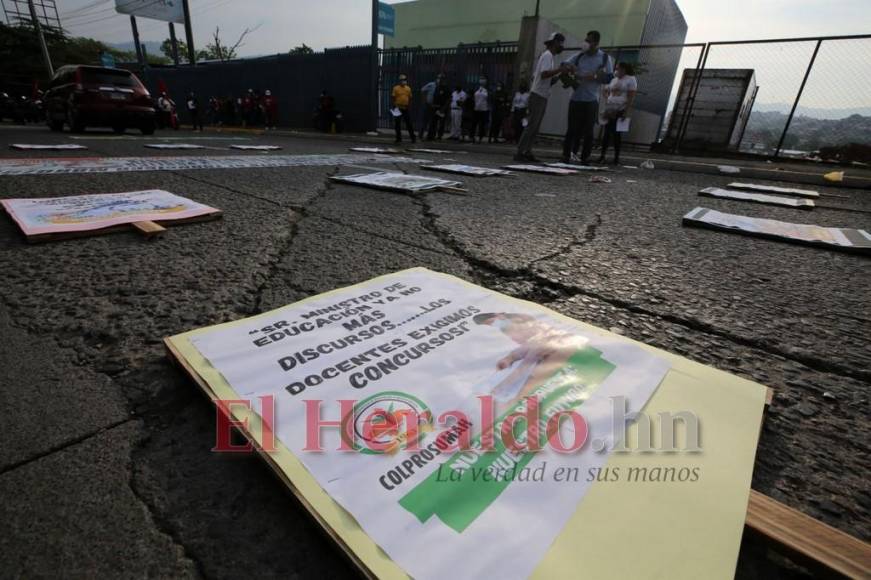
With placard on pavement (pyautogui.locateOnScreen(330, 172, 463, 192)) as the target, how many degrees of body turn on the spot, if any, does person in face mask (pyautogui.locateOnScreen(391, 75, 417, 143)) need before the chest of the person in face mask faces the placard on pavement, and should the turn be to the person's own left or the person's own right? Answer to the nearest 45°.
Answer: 0° — they already face it

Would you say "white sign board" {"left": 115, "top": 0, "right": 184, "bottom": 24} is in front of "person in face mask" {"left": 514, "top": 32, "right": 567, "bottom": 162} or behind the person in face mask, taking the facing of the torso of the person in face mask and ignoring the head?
behind

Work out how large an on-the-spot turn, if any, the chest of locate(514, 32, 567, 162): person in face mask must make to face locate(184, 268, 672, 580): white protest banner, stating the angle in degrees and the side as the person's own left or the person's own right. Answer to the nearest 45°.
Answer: approximately 90° to the person's own right

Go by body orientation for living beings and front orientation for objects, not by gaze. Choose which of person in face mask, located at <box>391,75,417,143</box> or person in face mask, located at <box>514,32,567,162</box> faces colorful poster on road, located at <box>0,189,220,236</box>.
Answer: person in face mask, located at <box>391,75,417,143</box>

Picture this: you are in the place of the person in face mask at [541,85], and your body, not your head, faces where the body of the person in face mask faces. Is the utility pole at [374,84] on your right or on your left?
on your left

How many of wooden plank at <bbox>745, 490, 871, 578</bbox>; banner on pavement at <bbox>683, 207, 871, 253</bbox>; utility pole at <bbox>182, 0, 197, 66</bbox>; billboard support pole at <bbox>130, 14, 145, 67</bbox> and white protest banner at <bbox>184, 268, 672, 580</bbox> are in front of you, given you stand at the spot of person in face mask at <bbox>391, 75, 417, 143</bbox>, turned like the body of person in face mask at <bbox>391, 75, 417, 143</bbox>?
3

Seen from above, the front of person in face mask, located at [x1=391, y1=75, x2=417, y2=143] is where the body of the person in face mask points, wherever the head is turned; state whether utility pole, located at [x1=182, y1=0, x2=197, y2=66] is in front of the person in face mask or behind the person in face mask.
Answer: behind

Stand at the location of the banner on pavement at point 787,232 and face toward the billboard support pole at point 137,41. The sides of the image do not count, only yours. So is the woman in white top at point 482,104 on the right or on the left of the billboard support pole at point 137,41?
right

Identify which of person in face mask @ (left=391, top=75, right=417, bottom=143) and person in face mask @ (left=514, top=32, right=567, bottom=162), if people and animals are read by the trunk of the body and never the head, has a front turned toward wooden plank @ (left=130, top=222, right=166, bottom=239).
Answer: person in face mask @ (left=391, top=75, right=417, bottom=143)

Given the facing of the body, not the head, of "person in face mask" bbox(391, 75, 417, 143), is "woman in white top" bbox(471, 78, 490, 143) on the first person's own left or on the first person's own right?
on the first person's own left

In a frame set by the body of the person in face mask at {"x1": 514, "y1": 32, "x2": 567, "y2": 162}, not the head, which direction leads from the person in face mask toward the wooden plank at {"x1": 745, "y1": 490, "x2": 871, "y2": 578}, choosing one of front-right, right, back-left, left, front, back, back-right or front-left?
right

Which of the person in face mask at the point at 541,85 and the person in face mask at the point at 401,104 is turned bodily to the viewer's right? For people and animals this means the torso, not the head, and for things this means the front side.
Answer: the person in face mask at the point at 541,85

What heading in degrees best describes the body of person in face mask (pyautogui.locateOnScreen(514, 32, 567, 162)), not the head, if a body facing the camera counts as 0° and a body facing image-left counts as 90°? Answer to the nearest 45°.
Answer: approximately 270°

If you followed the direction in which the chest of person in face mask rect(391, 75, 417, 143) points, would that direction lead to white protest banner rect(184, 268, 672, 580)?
yes

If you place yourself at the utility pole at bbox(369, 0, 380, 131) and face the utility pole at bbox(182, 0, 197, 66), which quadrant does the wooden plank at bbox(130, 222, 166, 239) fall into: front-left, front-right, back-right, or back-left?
back-left

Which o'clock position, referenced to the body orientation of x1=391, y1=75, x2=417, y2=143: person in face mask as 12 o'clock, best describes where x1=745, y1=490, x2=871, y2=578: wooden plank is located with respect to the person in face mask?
The wooden plank is roughly at 12 o'clock from the person in face mask.

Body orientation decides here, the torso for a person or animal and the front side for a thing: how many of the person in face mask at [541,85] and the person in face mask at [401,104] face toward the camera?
1

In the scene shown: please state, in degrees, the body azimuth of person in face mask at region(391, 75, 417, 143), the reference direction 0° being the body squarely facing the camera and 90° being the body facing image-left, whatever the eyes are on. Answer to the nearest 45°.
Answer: approximately 0°

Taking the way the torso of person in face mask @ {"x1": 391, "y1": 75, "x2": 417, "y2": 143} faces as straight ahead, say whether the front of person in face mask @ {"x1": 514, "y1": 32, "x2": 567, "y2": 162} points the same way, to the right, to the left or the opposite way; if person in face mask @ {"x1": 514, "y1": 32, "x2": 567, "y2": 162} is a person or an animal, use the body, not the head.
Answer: to the left

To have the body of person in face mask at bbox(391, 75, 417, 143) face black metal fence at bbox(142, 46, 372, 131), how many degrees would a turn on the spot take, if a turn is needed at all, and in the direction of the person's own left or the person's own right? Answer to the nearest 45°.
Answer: approximately 135° to the person's own right

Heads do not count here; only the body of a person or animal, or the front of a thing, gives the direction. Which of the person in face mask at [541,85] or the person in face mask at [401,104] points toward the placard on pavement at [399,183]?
the person in face mask at [401,104]
